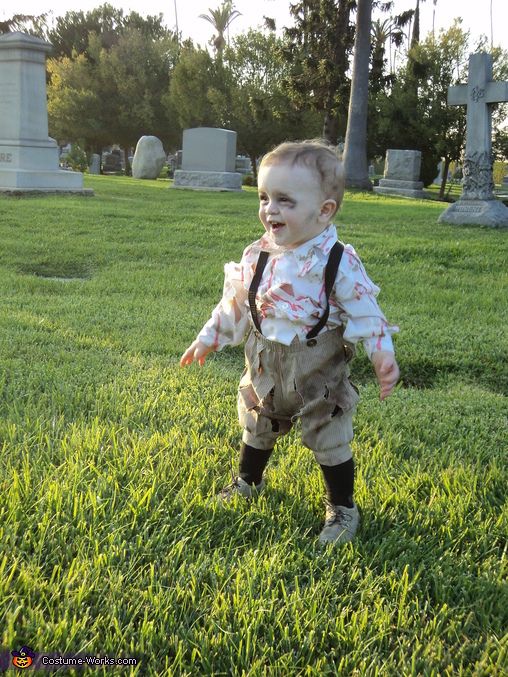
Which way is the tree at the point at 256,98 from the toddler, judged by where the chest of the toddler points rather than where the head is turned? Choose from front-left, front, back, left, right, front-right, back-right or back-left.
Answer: back-right

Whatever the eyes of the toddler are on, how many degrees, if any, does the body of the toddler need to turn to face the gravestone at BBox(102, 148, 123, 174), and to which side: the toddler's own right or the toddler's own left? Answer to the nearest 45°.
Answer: approximately 135° to the toddler's own right

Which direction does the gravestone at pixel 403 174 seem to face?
toward the camera

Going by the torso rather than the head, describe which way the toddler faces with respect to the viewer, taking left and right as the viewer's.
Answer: facing the viewer and to the left of the viewer

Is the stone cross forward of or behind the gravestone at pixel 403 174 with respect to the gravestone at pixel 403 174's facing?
forward

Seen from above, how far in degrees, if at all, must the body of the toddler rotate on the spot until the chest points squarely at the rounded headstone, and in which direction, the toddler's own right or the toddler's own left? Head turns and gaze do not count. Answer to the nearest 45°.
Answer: approximately 135° to the toddler's own right

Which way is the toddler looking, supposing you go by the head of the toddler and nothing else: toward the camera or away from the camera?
toward the camera

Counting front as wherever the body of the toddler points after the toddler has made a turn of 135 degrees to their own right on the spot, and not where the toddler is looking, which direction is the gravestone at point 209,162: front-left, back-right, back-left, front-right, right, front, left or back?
front

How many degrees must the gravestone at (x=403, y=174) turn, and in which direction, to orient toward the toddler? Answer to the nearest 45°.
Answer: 0° — it already faces them

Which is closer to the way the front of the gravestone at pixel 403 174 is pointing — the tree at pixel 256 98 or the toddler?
the toddler

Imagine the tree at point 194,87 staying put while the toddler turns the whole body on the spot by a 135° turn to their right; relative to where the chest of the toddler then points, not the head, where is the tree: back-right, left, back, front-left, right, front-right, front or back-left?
front

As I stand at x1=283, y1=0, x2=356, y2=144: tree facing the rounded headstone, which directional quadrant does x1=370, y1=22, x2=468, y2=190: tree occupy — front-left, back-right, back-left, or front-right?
back-left

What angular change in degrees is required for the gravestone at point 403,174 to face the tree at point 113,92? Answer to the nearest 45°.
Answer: approximately 135° to its right

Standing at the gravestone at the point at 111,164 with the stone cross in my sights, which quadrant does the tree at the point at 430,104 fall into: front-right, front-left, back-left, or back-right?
front-left

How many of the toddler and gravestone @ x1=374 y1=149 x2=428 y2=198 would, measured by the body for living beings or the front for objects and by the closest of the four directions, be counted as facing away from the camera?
0
